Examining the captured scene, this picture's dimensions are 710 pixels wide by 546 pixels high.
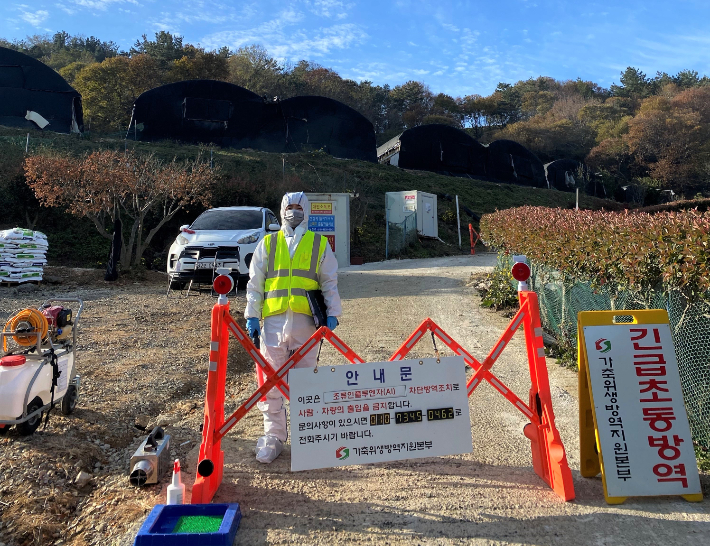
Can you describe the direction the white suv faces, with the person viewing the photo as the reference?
facing the viewer and to the left of the viewer

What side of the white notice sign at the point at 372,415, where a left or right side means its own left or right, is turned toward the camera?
front

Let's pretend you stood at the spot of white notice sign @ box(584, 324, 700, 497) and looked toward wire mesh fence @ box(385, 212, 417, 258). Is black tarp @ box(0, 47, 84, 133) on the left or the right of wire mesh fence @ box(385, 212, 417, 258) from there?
left

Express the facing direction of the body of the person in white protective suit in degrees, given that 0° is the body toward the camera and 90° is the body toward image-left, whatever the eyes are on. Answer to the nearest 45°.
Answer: approximately 0°

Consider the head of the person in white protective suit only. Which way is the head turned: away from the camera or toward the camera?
toward the camera

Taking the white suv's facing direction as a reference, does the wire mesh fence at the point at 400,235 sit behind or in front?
behind

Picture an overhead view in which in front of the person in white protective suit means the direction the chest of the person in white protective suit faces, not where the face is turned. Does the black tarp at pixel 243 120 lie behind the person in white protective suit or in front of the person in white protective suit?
behind

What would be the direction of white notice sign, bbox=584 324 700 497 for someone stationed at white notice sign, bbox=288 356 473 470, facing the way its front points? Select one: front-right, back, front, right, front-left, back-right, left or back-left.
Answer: left

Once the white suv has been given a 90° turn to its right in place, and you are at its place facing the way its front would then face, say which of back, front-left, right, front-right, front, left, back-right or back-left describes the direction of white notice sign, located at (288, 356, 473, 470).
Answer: back-left

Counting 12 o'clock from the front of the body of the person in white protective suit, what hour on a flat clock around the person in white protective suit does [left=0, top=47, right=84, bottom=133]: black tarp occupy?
The black tarp is roughly at 5 o'clock from the person in white protective suit.

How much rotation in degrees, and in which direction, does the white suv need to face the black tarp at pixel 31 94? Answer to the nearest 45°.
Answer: approximately 90° to its right

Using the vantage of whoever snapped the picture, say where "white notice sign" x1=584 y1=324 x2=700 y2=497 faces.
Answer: facing the viewer

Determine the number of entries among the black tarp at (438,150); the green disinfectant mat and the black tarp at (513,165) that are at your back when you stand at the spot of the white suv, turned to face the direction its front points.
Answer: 2

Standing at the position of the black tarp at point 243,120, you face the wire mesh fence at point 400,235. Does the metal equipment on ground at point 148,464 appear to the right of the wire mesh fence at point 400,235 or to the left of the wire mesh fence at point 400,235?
right

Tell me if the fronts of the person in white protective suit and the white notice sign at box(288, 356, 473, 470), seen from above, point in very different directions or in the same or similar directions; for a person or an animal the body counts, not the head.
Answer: same or similar directions
